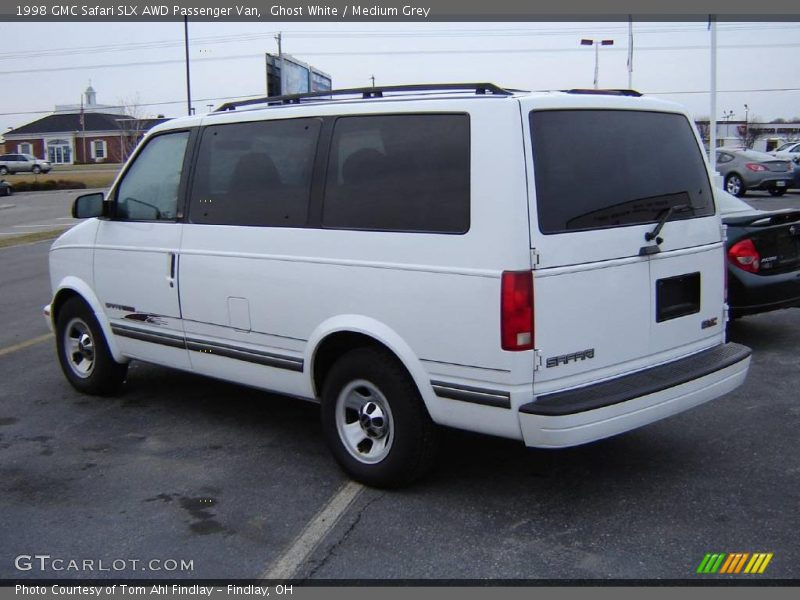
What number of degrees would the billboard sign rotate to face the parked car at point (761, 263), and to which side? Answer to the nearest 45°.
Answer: approximately 45° to its right

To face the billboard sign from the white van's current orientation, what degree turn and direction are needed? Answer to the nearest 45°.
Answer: approximately 45° to its right

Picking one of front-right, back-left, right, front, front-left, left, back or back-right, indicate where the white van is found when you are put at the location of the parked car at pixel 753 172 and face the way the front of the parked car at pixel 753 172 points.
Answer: back-left

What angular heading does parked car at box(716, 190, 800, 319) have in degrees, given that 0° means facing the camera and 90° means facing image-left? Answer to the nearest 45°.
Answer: approximately 135°

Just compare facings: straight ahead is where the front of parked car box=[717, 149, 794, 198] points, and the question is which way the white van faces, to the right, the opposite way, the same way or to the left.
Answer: the same way

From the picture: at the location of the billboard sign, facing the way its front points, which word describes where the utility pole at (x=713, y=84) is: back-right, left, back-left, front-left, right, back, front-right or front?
front-left

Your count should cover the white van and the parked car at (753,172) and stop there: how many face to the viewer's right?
0

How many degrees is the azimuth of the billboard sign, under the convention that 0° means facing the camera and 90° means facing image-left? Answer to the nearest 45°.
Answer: approximately 315°

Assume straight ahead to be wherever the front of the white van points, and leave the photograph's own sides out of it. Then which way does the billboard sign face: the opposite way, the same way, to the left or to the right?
the opposite way

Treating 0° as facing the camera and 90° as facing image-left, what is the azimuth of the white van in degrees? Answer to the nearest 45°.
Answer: approximately 135°

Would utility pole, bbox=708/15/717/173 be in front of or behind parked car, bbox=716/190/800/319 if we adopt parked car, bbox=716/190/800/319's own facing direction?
in front

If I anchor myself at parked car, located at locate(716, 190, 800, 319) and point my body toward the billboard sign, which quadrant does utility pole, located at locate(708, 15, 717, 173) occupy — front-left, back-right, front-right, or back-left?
front-right

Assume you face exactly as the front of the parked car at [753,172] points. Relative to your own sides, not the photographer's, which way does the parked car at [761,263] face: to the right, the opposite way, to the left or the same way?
the same way

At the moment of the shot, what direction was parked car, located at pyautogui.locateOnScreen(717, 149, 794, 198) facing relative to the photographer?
facing away from the viewer and to the left of the viewer
